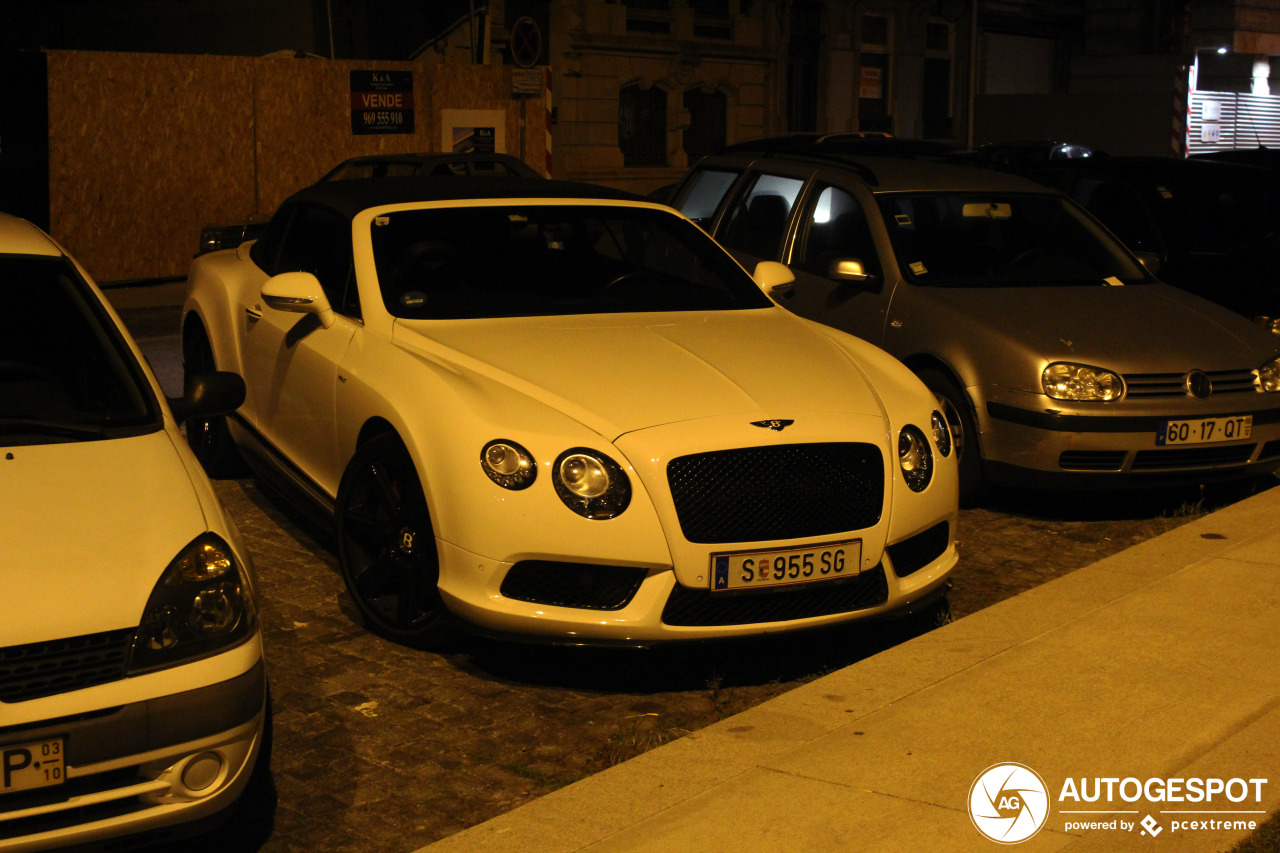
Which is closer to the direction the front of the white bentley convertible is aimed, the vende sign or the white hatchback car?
the white hatchback car

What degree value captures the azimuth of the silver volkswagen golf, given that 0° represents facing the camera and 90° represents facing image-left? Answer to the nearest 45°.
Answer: approximately 315°

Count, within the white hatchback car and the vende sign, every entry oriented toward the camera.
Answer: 2

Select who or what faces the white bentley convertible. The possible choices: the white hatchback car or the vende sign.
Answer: the vende sign

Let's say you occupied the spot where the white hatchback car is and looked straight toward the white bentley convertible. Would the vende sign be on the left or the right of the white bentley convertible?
left

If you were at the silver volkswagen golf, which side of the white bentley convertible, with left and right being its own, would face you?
left

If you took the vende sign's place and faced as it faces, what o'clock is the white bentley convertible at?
The white bentley convertible is roughly at 12 o'clock from the vende sign.
